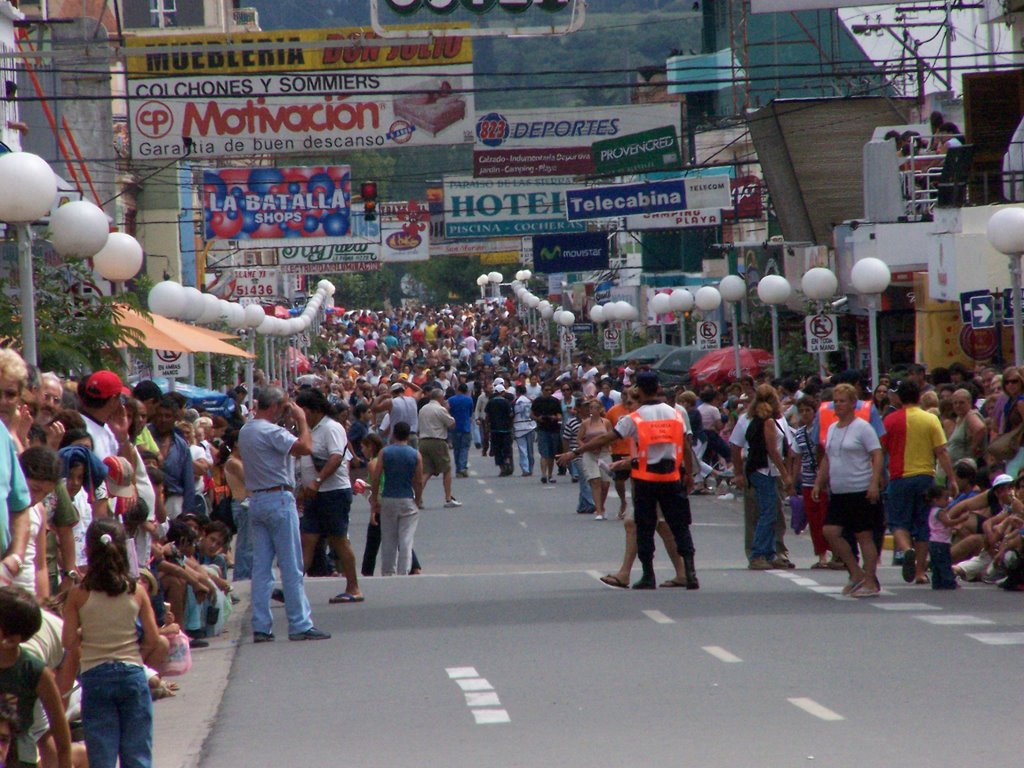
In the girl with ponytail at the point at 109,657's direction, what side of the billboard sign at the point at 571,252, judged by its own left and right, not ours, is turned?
front

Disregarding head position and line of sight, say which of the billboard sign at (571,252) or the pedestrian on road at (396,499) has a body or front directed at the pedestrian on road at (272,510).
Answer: the billboard sign

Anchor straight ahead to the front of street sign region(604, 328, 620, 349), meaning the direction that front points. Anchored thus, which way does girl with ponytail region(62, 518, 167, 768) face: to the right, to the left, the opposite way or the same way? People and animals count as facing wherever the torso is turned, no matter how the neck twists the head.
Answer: the opposite way

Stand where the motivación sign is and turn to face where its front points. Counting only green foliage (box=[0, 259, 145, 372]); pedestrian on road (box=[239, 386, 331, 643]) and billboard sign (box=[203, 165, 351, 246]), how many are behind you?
1

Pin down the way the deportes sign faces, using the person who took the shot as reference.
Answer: facing the viewer

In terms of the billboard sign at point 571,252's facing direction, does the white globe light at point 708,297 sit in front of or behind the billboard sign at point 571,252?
in front

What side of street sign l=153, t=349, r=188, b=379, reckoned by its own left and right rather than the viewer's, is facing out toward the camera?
front

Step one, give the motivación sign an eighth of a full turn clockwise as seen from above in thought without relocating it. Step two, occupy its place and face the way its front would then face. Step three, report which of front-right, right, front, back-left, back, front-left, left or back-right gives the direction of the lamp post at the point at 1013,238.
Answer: left

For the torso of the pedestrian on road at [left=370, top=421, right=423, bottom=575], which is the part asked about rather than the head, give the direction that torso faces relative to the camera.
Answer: away from the camera

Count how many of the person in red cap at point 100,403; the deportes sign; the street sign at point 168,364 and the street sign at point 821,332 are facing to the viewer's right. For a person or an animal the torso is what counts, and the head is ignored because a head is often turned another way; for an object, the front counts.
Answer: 1

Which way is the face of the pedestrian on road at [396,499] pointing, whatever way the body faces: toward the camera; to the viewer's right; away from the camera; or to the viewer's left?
away from the camera

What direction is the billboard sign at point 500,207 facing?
toward the camera

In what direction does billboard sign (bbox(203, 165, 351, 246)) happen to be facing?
toward the camera

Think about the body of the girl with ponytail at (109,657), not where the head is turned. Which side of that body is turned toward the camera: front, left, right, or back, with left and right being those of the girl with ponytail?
back
